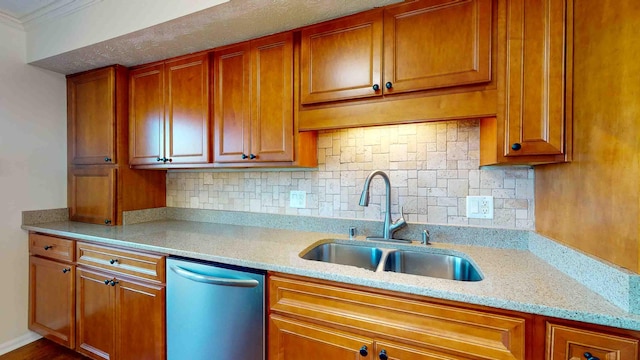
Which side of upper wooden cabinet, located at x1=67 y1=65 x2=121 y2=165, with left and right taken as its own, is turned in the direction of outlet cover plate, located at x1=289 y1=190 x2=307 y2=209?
left

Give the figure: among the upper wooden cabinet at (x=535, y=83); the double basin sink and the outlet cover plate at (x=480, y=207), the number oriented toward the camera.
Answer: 3

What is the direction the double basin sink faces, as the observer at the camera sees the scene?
facing the viewer

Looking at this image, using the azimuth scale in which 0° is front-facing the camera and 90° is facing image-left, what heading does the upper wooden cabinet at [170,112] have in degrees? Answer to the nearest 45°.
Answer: approximately 45°

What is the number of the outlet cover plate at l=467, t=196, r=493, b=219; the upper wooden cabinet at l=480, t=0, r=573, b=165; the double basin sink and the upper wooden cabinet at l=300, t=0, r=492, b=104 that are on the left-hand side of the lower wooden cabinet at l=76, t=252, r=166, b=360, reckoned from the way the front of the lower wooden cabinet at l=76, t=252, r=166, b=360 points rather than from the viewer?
4

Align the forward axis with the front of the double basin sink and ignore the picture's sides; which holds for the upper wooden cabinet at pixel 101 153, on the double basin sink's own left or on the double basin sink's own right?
on the double basin sink's own right

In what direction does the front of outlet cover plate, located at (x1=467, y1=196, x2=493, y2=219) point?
toward the camera

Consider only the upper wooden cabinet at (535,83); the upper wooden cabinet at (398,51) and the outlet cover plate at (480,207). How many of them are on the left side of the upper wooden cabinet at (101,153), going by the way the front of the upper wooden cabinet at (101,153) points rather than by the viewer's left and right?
3

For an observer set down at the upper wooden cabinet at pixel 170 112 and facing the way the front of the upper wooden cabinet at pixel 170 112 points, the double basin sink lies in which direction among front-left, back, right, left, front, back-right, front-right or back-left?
left

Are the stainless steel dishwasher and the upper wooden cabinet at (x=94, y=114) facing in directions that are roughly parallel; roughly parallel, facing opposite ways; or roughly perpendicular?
roughly parallel
